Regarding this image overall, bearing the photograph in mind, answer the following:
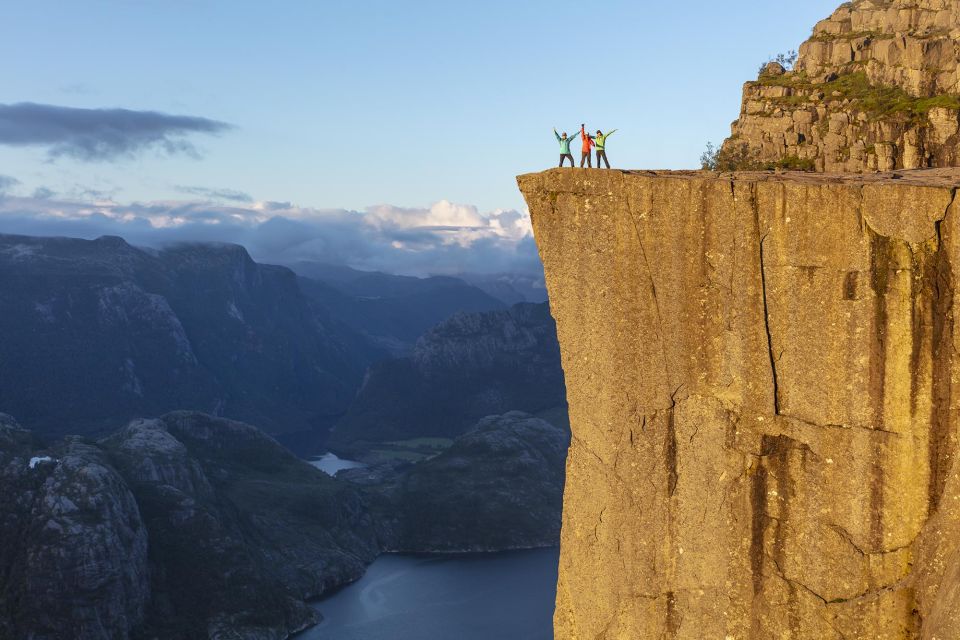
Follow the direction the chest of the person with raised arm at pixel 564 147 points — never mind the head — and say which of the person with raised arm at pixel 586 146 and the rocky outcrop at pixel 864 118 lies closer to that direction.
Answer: the person with raised arm

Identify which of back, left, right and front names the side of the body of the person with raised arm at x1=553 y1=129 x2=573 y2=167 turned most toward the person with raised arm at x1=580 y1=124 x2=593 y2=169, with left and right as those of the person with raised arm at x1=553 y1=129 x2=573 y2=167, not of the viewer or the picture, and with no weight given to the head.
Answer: left

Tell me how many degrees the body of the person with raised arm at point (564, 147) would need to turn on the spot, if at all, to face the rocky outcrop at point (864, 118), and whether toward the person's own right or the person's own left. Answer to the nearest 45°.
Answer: approximately 135° to the person's own left

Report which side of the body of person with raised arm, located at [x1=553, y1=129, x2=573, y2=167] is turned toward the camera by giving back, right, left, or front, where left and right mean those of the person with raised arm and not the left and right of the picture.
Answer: front
